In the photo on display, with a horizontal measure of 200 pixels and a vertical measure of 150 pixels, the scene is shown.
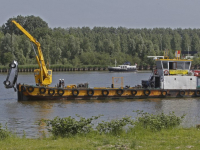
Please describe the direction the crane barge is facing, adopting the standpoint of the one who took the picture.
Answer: facing to the left of the viewer

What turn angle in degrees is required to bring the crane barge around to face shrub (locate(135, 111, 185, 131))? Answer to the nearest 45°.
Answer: approximately 90° to its left
